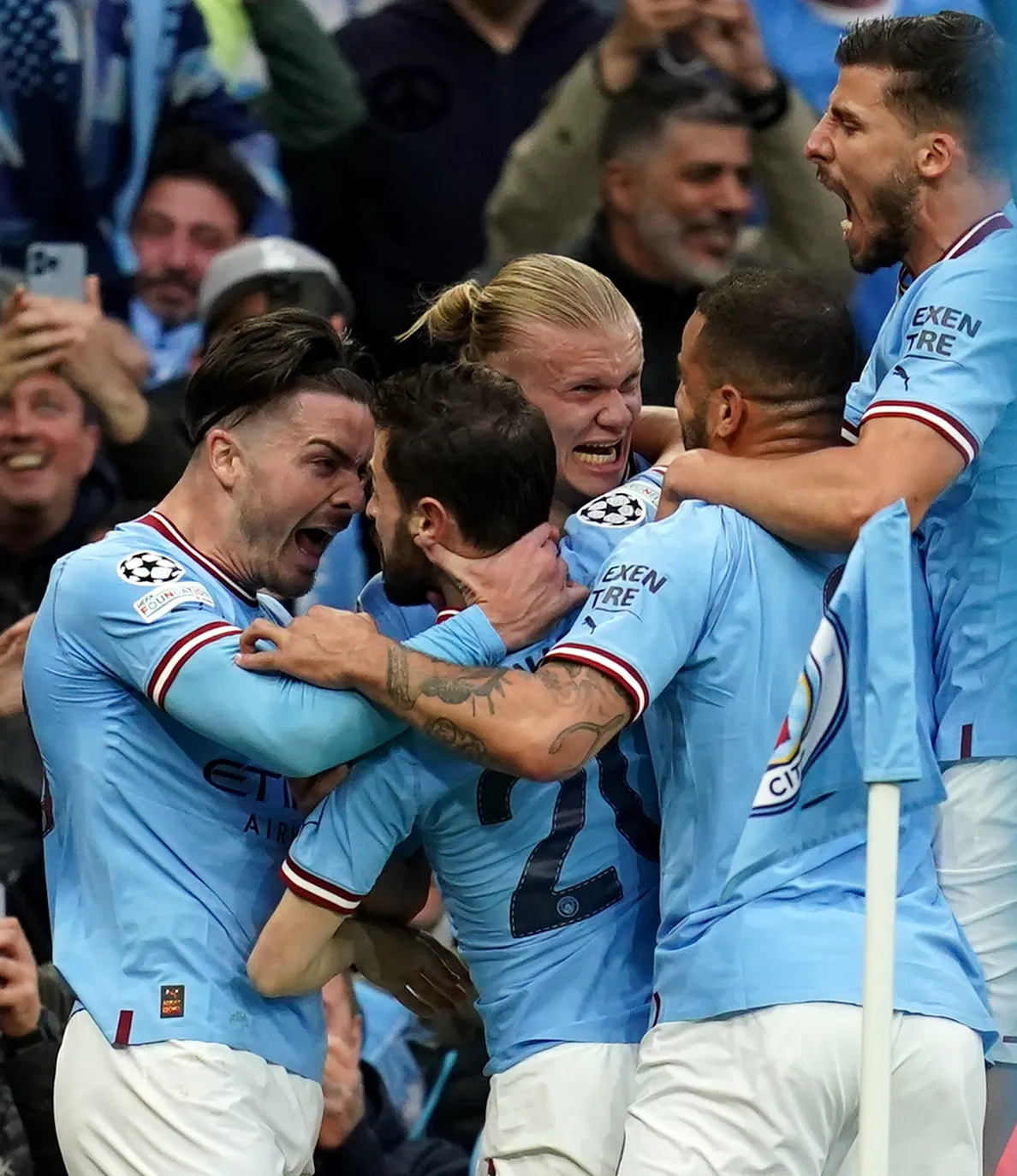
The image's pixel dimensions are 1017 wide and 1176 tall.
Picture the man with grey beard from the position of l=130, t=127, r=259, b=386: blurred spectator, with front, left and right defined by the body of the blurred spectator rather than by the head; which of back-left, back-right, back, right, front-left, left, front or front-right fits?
left

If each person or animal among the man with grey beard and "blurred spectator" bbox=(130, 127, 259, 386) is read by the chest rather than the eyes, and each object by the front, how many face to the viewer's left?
0

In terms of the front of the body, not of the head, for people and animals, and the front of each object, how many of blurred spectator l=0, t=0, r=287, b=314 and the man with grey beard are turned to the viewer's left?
0

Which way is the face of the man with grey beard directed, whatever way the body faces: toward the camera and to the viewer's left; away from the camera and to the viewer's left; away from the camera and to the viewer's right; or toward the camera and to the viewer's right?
toward the camera and to the viewer's right

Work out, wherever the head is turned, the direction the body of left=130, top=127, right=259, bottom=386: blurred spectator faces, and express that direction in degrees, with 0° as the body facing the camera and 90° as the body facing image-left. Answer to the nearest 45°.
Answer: approximately 0°

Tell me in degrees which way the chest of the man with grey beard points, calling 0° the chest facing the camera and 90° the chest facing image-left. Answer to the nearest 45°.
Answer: approximately 315°
